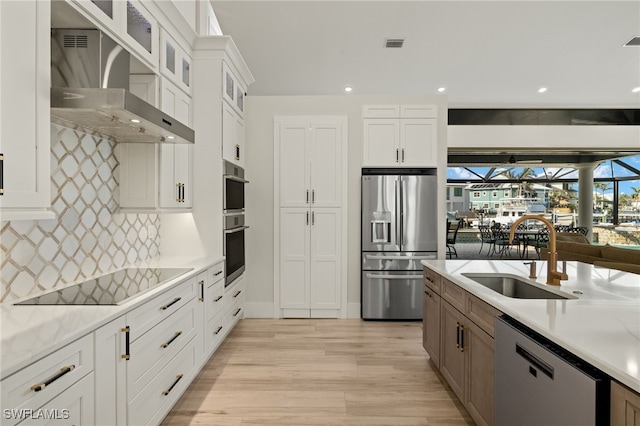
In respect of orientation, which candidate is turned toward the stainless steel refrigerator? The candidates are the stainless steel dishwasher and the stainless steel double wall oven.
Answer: the stainless steel double wall oven

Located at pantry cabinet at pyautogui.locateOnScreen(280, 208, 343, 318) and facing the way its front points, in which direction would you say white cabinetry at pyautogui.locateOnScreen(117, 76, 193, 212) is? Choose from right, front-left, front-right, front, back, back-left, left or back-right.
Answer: front-right

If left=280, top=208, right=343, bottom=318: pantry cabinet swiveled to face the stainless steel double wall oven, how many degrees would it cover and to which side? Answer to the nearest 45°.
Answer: approximately 45° to its right

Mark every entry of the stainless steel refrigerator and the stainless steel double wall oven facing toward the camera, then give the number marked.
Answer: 1

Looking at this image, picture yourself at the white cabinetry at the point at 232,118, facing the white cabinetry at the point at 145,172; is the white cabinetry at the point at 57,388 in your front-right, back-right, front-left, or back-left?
front-left

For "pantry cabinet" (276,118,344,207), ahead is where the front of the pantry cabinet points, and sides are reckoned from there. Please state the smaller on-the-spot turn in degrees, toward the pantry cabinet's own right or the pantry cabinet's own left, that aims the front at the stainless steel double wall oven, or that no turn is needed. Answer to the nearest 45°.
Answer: approximately 45° to the pantry cabinet's own right

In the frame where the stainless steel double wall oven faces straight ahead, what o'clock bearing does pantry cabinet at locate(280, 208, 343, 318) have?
The pantry cabinet is roughly at 11 o'clock from the stainless steel double wall oven.

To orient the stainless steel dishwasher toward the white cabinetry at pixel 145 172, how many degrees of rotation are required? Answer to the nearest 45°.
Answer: approximately 45° to its right

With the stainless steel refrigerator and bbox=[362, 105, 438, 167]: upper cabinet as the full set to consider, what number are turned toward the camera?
2

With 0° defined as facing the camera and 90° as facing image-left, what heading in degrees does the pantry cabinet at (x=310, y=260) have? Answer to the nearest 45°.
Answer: approximately 0°

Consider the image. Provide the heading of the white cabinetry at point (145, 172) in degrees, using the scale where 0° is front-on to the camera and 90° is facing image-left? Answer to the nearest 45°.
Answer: approximately 315°

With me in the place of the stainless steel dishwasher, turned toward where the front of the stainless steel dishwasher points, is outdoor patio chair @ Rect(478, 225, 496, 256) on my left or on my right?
on my right

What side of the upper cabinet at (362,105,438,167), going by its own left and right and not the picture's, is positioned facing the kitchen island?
front

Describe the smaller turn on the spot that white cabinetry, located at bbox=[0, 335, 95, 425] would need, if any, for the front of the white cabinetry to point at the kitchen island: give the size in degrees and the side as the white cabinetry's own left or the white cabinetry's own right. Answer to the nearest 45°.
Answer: approximately 45° to the white cabinetry's own left

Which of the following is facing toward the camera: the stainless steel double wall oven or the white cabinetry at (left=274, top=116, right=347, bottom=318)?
the white cabinetry

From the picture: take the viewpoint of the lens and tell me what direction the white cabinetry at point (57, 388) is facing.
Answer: facing the viewer and to the right of the viewer
